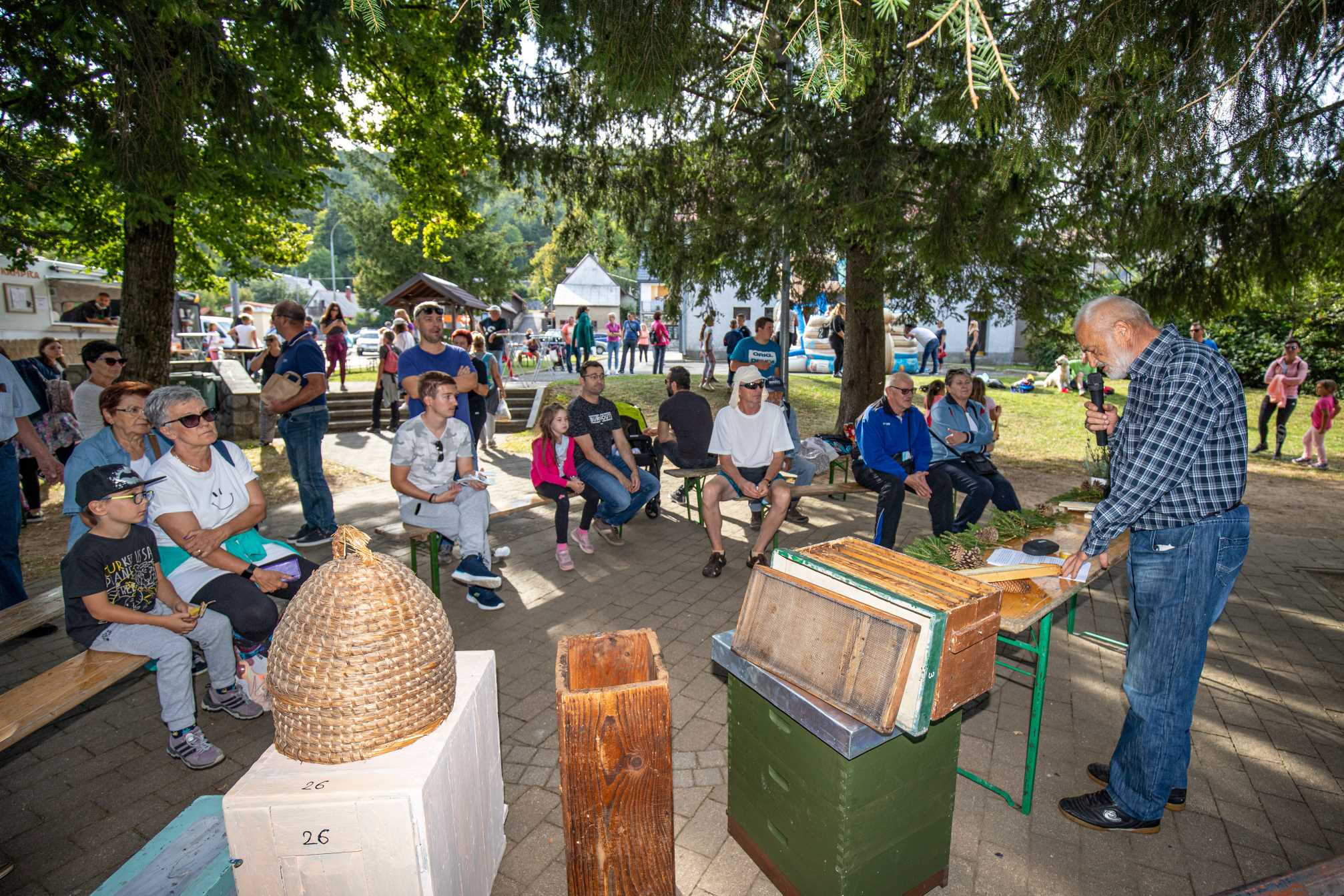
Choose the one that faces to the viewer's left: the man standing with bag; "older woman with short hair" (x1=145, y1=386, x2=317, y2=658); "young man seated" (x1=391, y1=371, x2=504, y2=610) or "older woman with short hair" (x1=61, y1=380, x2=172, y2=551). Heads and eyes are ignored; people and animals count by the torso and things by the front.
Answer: the man standing with bag

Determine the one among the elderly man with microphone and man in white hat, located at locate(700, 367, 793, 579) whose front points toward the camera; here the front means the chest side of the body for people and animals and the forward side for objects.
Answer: the man in white hat

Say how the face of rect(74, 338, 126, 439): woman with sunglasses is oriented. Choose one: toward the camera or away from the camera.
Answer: toward the camera

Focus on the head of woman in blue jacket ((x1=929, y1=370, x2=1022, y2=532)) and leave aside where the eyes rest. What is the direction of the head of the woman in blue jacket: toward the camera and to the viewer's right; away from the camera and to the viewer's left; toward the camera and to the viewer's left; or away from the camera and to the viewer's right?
toward the camera and to the viewer's right

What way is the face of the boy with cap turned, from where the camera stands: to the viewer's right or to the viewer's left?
to the viewer's right

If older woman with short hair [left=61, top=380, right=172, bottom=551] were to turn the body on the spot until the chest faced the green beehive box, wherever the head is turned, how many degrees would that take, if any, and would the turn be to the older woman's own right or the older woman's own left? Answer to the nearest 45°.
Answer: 0° — they already face it

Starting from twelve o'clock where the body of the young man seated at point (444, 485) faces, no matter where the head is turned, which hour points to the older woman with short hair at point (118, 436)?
The older woman with short hair is roughly at 4 o'clock from the young man seated.

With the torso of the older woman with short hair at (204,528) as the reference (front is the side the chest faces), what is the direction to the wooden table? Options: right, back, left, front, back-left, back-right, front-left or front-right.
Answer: front

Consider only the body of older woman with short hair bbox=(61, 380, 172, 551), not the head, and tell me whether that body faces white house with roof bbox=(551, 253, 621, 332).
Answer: no

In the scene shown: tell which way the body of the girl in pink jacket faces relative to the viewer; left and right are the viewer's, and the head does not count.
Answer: facing the viewer and to the right of the viewer

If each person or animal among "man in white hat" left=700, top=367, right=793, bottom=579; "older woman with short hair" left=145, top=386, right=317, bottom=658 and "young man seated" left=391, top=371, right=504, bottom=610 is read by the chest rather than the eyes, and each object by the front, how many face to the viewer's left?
0

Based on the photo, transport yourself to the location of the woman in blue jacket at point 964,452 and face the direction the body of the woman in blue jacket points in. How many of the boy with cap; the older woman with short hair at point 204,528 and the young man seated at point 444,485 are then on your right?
3

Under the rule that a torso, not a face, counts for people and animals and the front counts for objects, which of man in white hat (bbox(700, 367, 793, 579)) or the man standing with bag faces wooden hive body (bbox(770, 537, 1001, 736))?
the man in white hat

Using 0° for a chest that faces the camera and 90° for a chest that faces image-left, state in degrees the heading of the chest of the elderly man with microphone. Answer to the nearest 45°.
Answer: approximately 90°

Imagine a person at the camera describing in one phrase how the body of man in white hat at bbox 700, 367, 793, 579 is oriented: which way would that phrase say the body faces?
toward the camera

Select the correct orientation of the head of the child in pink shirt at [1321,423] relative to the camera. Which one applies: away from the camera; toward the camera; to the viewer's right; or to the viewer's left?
to the viewer's left

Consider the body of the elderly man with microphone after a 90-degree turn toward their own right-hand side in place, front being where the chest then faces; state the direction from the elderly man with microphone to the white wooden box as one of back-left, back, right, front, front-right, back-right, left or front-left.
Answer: back-left

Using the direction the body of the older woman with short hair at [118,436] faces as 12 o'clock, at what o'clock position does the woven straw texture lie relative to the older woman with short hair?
The woven straw texture is roughly at 1 o'clock from the older woman with short hair.

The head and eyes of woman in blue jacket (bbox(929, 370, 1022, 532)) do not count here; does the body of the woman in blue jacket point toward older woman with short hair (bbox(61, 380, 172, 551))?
no
